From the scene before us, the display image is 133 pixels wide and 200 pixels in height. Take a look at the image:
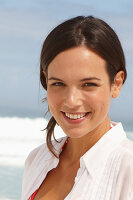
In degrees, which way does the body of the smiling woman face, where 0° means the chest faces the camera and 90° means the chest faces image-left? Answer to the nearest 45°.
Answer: approximately 45°

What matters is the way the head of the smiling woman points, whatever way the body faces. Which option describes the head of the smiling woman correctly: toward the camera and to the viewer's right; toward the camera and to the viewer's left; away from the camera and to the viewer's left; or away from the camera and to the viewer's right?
toward the camera and to the viewer's left
